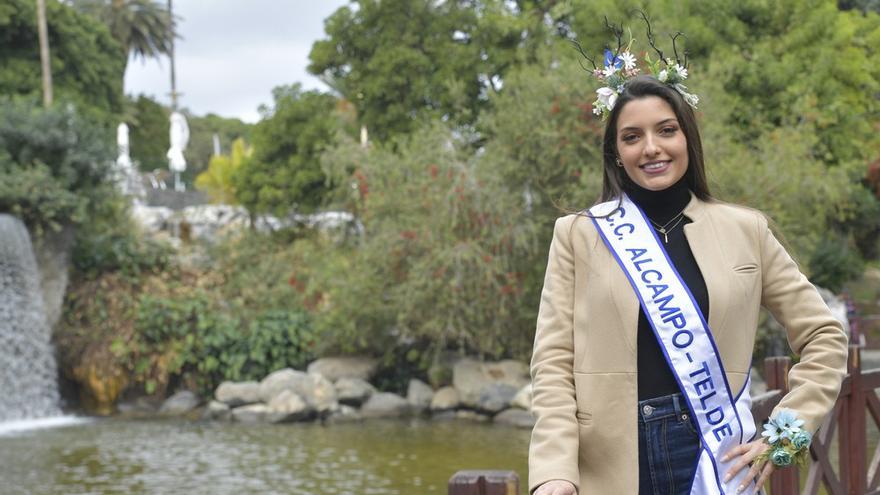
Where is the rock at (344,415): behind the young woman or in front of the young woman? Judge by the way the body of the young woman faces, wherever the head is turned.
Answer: behind

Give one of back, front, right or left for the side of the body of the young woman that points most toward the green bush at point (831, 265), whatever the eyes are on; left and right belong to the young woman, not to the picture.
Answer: back

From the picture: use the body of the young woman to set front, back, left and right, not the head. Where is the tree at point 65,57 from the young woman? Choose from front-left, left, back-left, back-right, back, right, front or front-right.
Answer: back-right

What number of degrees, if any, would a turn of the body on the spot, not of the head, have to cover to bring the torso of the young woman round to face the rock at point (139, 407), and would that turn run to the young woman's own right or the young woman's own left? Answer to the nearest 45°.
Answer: approximately 135° to the young woman's own right

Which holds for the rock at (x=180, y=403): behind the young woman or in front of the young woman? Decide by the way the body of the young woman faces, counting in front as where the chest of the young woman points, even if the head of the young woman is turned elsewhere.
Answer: behind

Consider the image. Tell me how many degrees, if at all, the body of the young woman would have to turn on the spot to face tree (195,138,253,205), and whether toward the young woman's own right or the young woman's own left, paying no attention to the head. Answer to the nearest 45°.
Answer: approximately 135° to the young woman's own right

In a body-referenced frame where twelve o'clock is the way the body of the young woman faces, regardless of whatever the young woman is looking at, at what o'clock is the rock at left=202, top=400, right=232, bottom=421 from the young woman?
The rock is roughly at 5 o'clock from the young woman.

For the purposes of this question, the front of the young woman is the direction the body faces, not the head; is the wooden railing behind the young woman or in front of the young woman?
behind

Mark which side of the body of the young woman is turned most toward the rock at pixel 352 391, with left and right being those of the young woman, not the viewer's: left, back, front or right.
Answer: back

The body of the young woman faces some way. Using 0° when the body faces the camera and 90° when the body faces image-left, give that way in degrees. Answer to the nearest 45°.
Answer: approximately 0°

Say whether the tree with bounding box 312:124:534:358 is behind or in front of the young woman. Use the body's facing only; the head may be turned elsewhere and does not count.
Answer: behind

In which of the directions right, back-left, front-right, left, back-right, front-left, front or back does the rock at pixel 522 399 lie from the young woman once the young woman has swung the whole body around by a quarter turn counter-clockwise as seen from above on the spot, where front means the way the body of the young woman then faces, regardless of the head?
left
